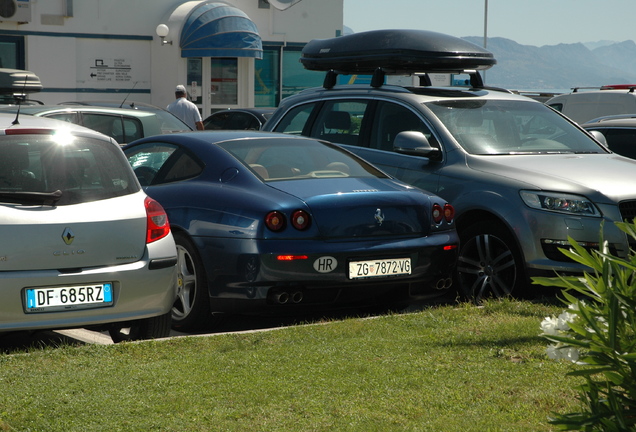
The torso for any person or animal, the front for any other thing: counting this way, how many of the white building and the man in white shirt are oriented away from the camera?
1

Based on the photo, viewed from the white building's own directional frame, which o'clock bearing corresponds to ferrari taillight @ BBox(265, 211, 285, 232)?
The ferrari taillight is roughly at 12 o'clock from the white building.

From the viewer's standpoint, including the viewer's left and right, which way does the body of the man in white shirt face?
facing away from the viewer

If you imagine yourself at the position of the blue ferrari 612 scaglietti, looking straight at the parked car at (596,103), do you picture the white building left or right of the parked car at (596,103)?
left

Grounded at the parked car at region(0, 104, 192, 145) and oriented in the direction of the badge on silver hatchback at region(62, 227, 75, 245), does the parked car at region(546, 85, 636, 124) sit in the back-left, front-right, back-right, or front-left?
back-left

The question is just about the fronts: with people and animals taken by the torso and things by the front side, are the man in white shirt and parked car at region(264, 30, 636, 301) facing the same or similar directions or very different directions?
very different directions

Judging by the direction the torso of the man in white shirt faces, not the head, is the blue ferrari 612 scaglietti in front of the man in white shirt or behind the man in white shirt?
behind

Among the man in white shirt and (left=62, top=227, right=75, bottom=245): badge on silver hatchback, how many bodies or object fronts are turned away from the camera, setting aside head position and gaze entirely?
1

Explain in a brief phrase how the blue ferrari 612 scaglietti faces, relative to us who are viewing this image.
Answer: facing away from the viewer and to the left of the viewer

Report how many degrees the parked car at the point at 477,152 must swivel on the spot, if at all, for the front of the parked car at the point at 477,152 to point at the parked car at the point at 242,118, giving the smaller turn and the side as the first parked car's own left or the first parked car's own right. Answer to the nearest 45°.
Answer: approximately 135° to the first parked car's own left

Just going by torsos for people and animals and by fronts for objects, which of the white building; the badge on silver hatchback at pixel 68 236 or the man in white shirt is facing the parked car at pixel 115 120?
the white building
